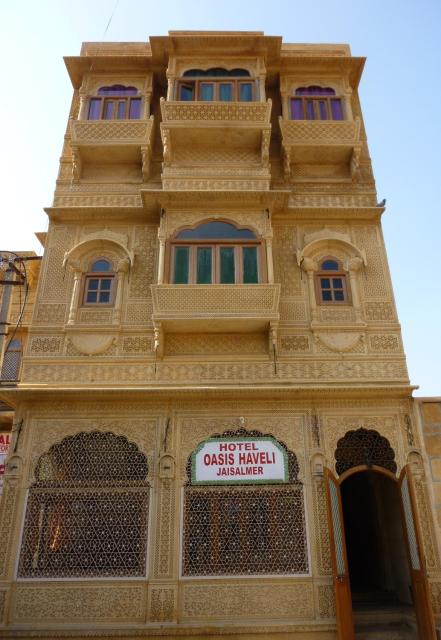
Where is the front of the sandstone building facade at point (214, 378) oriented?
toward the camera

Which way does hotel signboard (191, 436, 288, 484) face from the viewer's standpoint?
toward the camera
